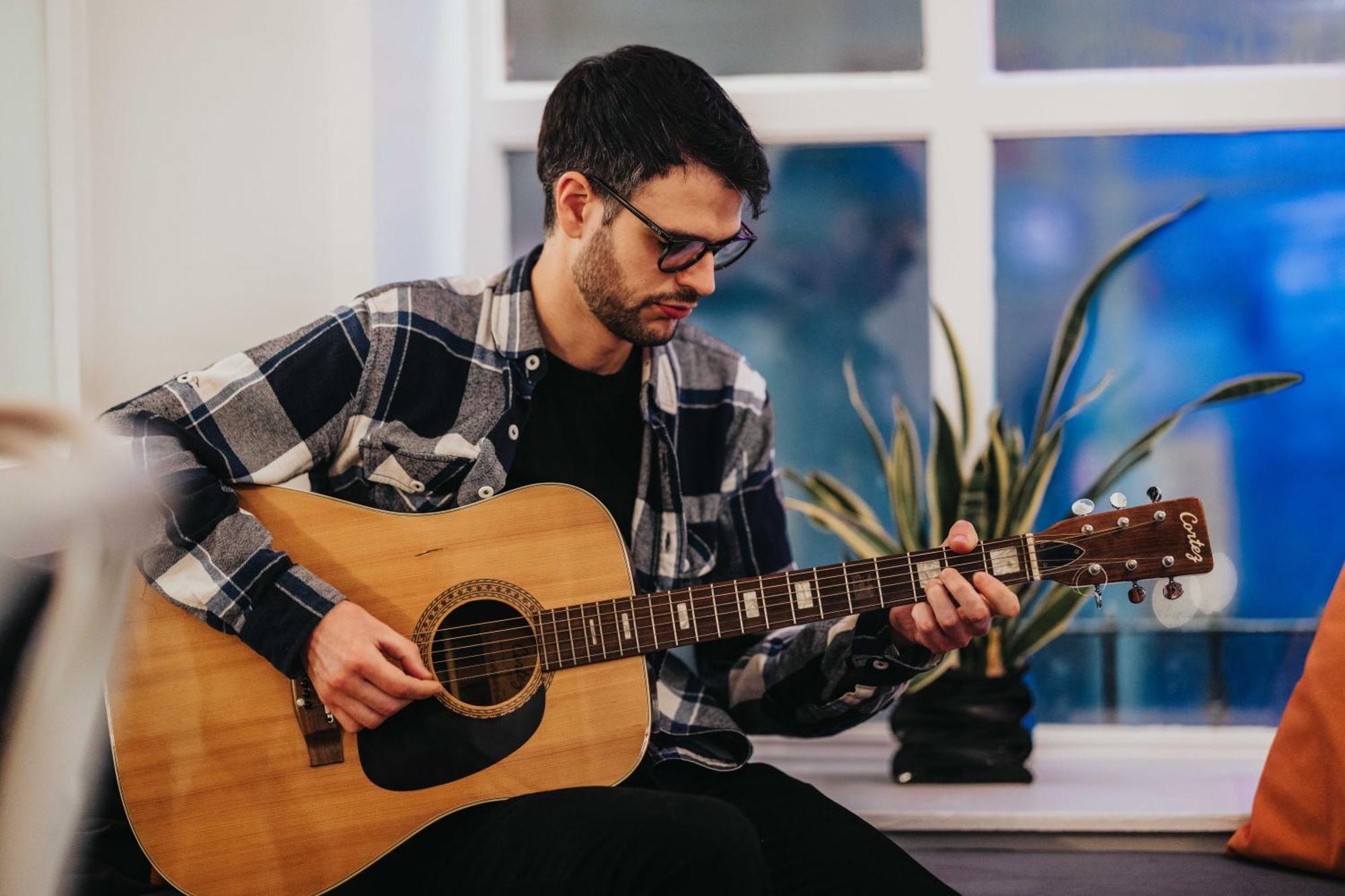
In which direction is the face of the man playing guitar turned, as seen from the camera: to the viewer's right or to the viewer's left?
to the viewer's right

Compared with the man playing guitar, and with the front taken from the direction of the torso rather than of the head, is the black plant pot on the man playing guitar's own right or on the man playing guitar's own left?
on the man playing guitar's own left

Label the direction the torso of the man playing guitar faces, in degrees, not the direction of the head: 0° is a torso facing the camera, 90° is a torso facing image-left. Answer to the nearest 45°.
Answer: approximately 315°

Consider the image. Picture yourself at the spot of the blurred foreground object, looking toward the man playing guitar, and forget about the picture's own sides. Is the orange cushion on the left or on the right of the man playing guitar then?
right

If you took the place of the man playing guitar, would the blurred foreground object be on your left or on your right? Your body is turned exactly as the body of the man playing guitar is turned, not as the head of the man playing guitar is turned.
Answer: on your right

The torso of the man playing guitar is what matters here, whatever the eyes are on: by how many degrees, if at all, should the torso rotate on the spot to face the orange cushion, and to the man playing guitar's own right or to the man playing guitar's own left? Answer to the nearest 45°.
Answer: approximately 45° to the man playing guitar's own left

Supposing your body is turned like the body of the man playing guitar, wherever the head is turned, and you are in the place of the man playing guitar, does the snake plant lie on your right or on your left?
on your left

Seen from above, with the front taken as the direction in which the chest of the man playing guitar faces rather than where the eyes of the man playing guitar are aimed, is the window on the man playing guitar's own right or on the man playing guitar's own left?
on the man playing guitar's own left
